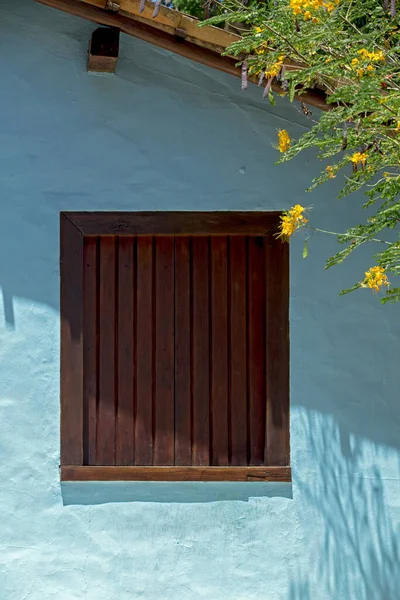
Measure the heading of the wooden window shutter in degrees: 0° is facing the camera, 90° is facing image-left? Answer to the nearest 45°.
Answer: approximately 0°
